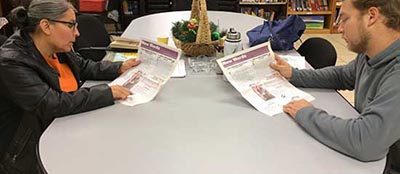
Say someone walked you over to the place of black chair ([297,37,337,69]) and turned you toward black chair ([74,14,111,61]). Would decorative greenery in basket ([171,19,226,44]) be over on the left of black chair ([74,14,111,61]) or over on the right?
left

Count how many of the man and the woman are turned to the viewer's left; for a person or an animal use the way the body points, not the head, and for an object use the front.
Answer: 1

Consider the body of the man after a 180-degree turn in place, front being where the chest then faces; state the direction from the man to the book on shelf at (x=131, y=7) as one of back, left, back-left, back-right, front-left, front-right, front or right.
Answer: back-left

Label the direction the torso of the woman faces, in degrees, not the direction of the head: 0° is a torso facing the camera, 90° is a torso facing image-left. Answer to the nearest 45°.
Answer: approximately 270°

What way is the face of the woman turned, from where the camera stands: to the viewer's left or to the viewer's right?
to the viewer's right

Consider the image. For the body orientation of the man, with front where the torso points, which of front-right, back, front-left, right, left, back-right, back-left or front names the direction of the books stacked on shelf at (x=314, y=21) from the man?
right

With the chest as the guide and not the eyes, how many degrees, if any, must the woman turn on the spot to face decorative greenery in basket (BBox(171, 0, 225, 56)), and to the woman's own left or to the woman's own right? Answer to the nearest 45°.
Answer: approximately 45° to the woman's own left

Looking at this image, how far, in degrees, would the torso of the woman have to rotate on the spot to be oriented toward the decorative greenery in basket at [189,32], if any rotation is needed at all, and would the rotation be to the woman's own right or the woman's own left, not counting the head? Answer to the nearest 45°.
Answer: approximately 45° to the woman's own left

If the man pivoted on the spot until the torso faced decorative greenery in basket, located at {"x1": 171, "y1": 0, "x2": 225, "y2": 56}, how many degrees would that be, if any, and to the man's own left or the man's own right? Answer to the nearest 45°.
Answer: approximately 45° to the man's own right

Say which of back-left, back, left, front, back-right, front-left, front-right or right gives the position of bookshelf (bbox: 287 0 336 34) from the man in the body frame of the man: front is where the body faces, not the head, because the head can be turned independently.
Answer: right

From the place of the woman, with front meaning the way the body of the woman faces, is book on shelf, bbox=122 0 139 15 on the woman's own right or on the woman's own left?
on the woman's own left

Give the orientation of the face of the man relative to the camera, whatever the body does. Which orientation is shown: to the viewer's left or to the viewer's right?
to the viewer's left

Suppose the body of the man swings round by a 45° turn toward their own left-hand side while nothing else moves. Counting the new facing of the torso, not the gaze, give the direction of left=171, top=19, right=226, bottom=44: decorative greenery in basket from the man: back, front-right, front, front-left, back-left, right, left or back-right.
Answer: right

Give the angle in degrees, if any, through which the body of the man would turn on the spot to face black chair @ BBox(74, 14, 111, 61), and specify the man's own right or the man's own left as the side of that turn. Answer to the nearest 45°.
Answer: approximately 45° to the man's own right

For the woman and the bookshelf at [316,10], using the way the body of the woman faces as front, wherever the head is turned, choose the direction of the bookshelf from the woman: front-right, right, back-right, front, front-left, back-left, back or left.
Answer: front-left

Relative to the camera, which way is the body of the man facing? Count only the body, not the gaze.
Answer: to the viewer's left

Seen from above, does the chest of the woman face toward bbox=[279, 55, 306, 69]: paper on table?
yes

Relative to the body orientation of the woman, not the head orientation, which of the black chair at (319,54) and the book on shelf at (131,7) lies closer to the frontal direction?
the black chair
